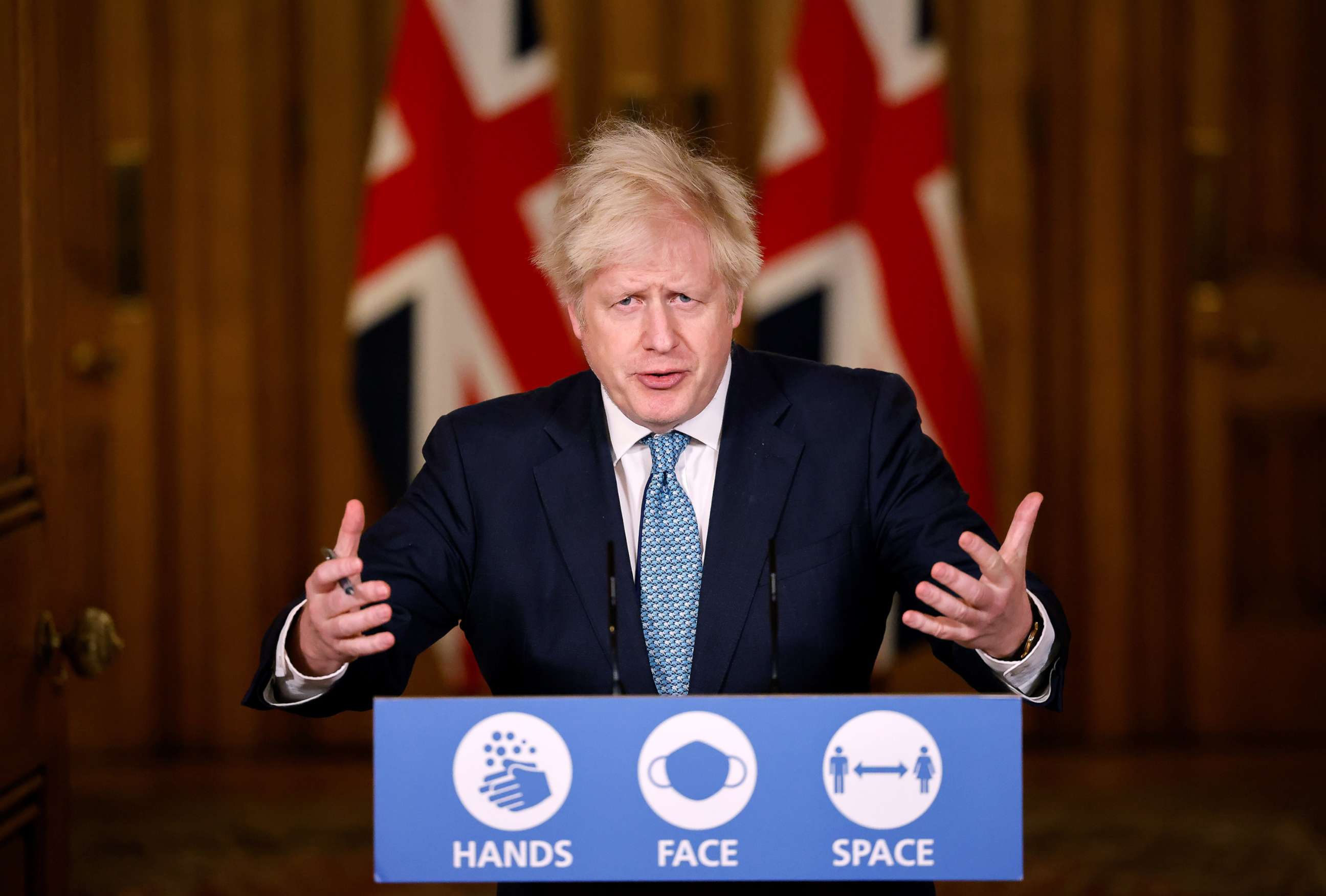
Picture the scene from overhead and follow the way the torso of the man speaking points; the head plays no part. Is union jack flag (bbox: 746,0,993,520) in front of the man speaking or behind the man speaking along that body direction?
behind

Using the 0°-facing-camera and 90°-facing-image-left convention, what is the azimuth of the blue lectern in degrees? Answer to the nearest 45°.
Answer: approximately 0°

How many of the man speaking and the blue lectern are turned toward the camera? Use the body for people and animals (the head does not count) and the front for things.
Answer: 2

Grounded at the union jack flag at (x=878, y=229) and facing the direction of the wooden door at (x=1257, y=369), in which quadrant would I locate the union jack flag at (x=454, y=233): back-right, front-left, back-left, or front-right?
back-left

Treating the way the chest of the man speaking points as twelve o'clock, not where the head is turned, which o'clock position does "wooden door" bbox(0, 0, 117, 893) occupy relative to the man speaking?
The wooden door is roughly at 3 o'clock from the man speaking.

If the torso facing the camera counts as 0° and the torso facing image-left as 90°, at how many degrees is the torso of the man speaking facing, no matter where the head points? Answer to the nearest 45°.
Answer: approximately 0°

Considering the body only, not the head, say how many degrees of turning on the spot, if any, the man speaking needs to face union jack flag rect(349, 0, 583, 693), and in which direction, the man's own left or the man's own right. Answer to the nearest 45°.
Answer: approximately 180°
